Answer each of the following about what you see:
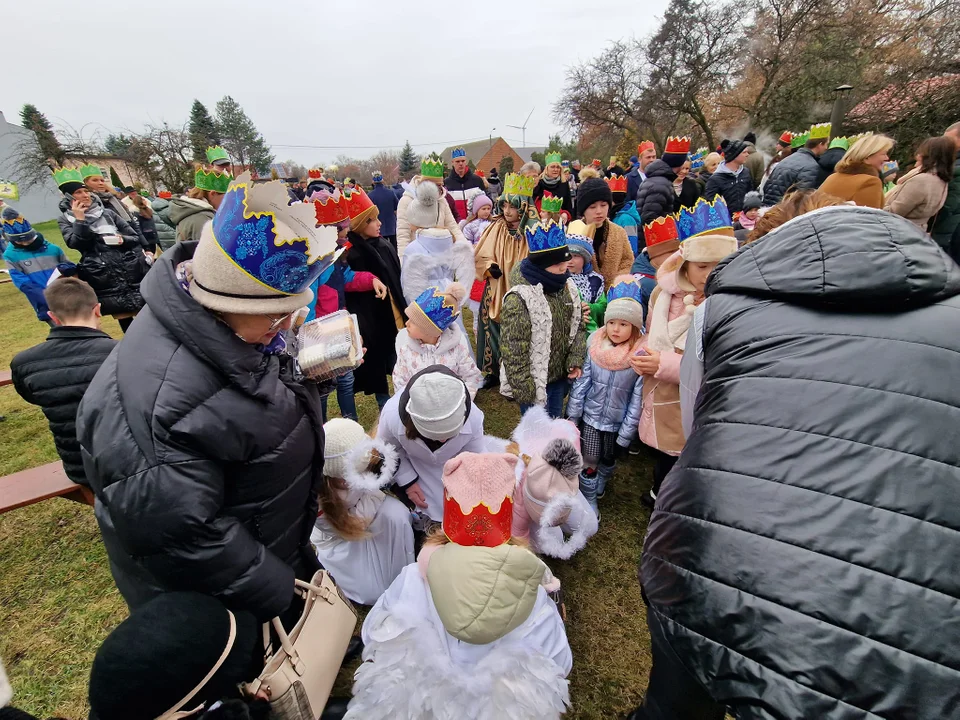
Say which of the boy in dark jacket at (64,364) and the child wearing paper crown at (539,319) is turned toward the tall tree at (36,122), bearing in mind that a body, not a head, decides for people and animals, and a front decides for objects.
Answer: the boy in dark jacket

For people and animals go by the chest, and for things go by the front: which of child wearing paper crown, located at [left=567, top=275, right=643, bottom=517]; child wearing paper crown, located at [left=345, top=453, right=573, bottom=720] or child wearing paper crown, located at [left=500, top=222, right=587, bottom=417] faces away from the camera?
child wearing paper crown, located at [left=345, top=453, right=573, bottom=720]

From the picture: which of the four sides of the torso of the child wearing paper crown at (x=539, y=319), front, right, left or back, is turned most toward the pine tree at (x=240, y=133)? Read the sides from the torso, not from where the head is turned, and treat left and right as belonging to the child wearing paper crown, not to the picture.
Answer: back

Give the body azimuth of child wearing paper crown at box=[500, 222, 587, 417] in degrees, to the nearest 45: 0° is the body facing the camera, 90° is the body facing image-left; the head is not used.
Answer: approximately 315°

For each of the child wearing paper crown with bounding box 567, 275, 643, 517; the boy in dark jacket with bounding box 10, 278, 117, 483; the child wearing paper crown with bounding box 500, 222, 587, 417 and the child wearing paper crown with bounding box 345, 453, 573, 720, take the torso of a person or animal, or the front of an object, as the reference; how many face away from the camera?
2

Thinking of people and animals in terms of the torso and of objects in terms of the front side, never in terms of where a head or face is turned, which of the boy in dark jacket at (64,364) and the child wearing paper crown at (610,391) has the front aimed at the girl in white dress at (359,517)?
the child wearing paper crown

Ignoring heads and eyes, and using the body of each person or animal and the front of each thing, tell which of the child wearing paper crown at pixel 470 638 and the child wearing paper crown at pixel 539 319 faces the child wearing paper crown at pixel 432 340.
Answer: the child wearing paper crown at pixel 470 638

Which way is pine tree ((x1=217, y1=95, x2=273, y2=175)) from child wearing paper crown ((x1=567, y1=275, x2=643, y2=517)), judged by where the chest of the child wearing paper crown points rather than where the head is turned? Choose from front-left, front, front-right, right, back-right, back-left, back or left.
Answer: right

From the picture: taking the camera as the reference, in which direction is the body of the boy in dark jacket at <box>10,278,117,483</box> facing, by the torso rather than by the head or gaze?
away from the camera

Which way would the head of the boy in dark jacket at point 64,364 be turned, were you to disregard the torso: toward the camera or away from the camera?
away from the camera

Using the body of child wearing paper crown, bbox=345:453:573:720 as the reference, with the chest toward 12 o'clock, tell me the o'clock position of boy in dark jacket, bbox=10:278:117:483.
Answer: The boy in dark jacket is roughly at 10 o'clock from the child wearing paper crown.

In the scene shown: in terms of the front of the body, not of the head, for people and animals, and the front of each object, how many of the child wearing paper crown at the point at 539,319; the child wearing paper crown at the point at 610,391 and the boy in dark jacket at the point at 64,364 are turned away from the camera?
1

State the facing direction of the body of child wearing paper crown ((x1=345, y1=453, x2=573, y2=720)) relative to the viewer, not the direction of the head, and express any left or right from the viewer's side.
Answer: facing away from the viewer
